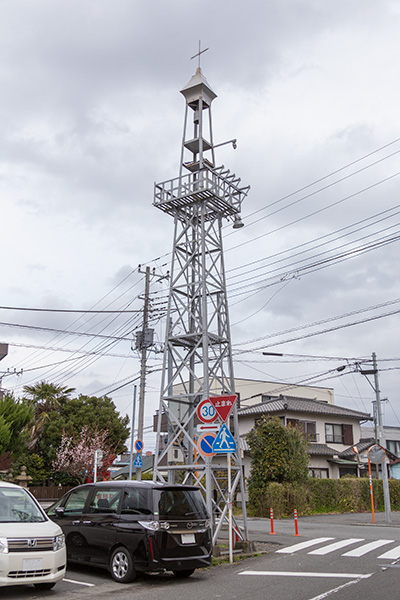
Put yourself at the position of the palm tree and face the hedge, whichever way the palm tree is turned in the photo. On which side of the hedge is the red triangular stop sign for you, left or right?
right

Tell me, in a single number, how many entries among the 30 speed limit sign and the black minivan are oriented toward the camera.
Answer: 1

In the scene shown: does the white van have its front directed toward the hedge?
no

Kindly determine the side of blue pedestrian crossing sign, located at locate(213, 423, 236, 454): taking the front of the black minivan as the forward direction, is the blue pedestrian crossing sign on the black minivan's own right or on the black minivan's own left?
on the black minivan's own right

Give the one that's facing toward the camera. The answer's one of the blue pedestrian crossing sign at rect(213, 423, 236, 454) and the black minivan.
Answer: the blue pedestrian crossing sign

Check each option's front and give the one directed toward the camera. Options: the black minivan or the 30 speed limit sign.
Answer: the 30 speed limit sign

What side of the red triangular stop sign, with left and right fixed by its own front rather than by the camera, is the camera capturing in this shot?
front

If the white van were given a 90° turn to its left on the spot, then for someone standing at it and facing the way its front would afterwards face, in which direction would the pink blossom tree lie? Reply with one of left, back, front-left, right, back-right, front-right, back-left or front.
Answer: front-left

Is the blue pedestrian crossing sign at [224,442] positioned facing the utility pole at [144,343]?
no

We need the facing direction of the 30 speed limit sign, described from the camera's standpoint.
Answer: facing the viewer

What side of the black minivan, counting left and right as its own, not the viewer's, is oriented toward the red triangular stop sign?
right

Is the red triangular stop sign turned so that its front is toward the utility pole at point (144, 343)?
no

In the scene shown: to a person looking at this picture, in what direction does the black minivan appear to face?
facing away from the viewer and to the left of the viewer

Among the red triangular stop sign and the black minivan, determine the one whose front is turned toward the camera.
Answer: the red triangular stop sign

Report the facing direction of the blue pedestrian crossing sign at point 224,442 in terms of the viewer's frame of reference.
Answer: facing the viewer

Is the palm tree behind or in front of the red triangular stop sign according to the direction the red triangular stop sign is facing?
behind
